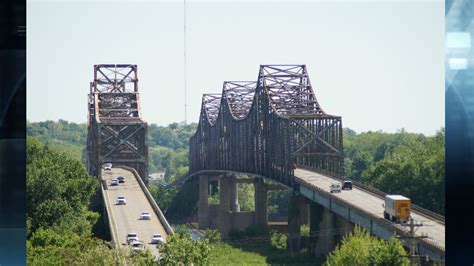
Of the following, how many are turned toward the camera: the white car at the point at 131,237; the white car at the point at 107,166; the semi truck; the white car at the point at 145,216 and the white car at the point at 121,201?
4

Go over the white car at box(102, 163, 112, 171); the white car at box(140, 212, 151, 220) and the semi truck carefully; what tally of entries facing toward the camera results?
2

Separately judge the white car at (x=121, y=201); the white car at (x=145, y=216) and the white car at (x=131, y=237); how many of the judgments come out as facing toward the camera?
3

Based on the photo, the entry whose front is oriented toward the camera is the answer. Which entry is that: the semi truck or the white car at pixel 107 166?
the white car

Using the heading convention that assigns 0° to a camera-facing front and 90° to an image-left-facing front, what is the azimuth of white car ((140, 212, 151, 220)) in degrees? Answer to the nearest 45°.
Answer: approximately 0°

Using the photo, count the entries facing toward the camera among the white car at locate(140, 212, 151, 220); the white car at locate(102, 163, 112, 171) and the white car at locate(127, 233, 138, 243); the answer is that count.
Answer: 3

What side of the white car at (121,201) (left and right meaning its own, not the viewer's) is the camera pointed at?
front

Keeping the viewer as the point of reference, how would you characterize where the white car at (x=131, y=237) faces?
facing the viewer

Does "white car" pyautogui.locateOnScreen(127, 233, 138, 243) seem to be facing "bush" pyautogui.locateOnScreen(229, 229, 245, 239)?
no

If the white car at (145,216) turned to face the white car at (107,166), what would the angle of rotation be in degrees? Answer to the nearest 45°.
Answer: approximately 180°

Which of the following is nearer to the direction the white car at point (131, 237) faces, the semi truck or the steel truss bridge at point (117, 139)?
the semi truck

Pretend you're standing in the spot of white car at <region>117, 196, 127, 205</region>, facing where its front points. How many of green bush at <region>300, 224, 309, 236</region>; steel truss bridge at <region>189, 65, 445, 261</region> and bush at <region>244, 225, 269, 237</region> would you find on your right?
0

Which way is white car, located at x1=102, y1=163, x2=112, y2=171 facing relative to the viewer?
toward the camera

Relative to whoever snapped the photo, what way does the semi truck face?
facing away from the viewer and to the left of the viewer
